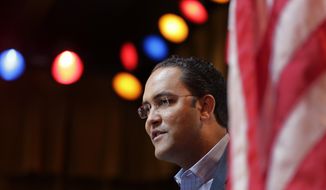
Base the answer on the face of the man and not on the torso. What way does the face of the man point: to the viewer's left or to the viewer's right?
to the viewer's left

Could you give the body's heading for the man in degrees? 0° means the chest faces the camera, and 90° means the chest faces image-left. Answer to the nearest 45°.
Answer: approximately 45°
